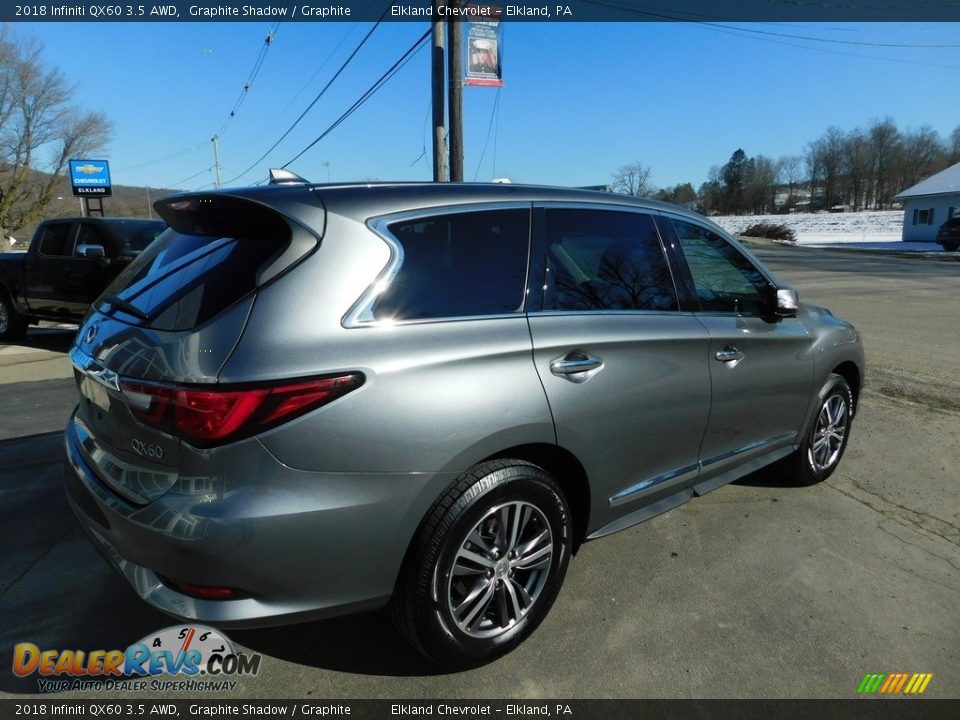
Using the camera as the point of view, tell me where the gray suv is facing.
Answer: facing away from the viewer and to the right of the viewer

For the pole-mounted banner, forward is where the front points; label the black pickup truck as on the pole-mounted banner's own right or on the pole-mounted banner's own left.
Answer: on the pole-mounted banner's own right

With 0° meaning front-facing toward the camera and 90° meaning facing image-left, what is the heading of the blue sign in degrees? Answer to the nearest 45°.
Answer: approximately 0°

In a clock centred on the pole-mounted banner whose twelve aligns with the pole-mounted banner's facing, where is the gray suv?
The gray suv is roughly at 12 o'clock from the pole-mounted banner.

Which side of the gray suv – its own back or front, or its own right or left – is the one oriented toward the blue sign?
left
